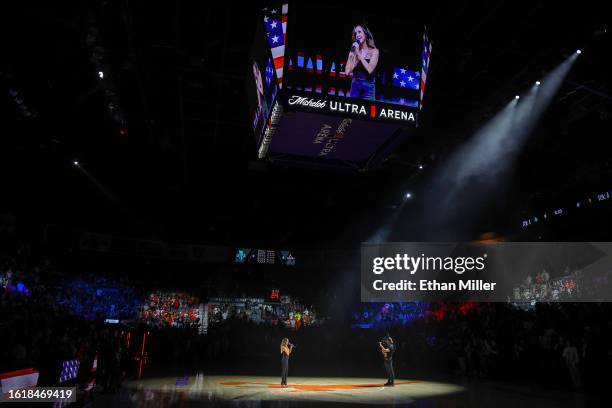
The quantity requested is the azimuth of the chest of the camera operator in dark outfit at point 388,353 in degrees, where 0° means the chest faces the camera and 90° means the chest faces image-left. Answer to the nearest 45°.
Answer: approximately 90°
